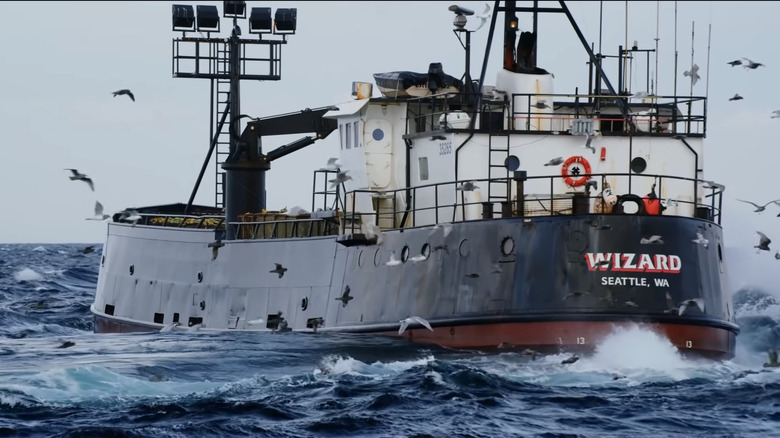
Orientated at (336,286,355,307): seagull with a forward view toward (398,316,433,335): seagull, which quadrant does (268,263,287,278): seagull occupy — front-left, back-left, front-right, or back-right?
back-right

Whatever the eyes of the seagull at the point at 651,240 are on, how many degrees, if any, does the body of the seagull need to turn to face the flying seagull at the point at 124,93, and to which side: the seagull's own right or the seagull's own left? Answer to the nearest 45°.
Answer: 0° — it already faces it

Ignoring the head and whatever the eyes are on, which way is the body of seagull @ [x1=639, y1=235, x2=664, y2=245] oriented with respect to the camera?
to the viewer's left

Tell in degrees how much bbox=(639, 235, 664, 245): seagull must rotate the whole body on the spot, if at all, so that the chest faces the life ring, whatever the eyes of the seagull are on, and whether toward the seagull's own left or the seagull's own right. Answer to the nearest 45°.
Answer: approximately 45° to the seagull's own right

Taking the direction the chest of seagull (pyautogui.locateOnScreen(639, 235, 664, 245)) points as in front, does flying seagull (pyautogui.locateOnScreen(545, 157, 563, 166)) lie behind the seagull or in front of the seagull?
in front
